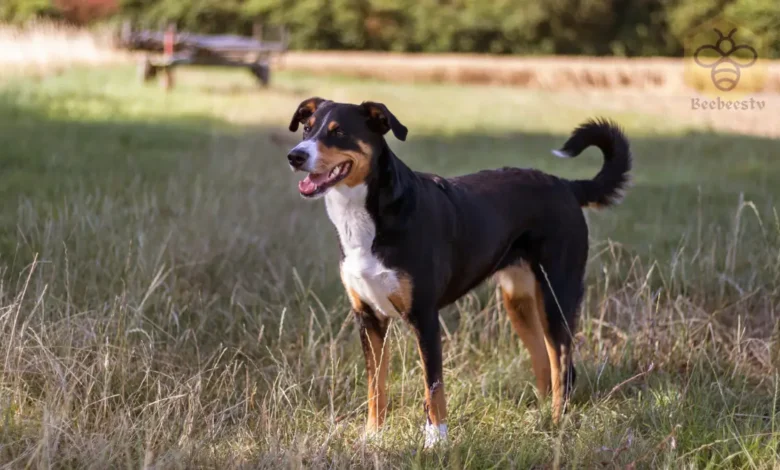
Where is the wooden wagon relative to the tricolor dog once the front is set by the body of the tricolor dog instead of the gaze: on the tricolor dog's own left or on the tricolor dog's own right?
on the tricolor dog's own right

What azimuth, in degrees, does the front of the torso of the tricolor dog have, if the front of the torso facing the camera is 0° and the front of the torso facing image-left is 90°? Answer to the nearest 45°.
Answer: approximately 45°
